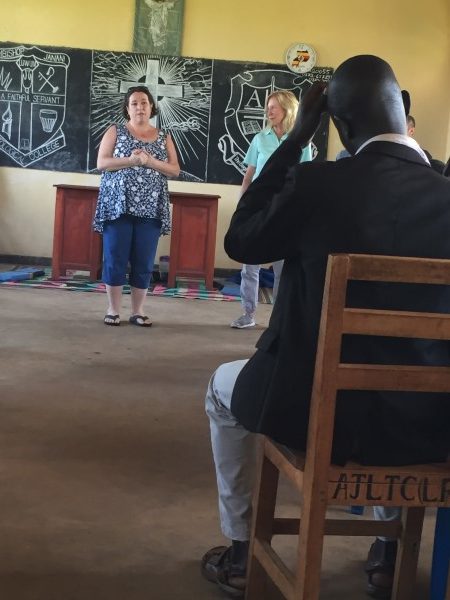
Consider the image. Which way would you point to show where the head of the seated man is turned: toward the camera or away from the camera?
away from the camera

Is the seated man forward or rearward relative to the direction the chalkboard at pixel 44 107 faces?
forward

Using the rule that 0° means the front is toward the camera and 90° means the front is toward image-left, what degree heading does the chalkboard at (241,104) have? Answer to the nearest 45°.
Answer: approximately 0°

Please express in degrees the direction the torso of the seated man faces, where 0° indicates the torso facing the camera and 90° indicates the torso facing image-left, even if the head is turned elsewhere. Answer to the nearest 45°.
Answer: approximately 135°

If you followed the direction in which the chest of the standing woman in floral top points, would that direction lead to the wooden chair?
yes

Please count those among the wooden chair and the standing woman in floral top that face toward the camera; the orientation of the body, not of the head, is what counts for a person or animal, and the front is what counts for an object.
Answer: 1

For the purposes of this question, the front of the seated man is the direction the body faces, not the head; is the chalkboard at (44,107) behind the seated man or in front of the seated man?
in front

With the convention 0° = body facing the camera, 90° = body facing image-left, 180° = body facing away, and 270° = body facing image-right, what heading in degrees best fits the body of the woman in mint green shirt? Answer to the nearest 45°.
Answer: approximately 45°

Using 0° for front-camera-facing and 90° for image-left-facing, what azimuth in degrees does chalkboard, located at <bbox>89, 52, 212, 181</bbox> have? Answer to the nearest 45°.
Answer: approximately 0°
